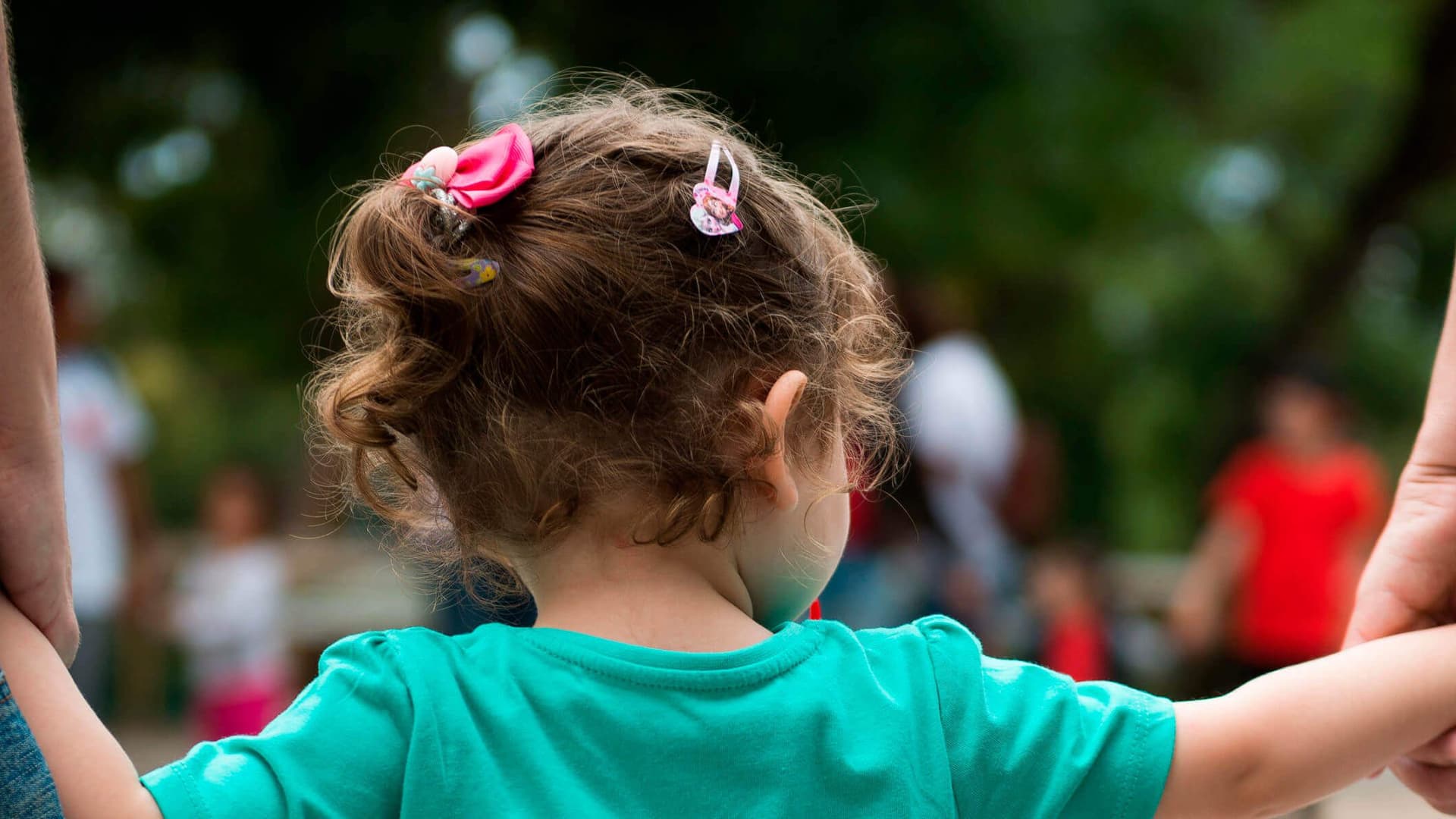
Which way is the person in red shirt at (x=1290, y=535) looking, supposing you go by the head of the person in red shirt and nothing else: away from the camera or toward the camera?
toward the camera

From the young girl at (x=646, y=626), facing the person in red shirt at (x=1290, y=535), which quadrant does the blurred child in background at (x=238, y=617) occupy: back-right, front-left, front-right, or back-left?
front-left

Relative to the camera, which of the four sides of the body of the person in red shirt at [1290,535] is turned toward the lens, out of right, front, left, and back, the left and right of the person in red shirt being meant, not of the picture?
front

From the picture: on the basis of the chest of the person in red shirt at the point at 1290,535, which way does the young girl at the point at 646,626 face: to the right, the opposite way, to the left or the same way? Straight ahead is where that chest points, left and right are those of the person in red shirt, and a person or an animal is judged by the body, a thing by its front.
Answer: the opposite way

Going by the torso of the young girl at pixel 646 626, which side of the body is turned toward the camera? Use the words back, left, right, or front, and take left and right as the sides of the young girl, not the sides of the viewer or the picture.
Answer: back

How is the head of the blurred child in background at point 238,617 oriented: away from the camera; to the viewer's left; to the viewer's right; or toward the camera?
toward the camera

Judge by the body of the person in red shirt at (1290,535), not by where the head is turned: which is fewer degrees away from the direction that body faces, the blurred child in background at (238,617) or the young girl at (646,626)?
the young girl

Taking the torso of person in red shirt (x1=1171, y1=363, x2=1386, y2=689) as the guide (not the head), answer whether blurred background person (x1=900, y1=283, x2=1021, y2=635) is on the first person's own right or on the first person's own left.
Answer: on the first person's own right

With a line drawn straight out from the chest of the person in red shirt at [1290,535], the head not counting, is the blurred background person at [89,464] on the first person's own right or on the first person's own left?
on the first person's own right

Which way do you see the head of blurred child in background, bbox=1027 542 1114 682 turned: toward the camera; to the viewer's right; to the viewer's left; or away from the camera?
toward the camera

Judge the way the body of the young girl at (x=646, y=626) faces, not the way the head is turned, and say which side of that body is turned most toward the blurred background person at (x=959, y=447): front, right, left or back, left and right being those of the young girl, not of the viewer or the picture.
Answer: front
